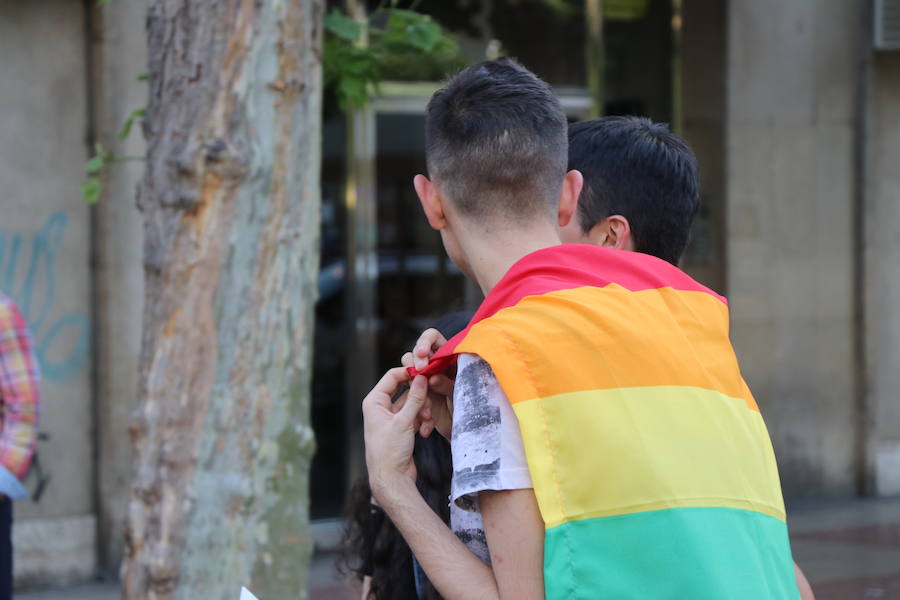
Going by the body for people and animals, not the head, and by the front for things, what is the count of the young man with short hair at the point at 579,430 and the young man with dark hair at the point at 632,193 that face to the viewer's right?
0

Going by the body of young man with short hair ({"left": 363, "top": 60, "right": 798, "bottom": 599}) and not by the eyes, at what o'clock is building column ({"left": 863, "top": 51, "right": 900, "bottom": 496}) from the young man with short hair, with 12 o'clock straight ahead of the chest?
The building column is roughly at 2 o'clock from the young man with short hair.

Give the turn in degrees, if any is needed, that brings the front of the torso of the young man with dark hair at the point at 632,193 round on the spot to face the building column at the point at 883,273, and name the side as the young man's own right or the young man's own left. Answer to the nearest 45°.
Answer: approximately 45° to the young man's own right

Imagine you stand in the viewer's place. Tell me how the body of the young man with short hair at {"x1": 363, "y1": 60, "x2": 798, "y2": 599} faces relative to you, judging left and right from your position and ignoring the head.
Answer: facing away from the viewer and to the left of the viewer

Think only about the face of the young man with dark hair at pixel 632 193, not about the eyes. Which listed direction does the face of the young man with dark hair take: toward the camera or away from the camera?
away from the camera

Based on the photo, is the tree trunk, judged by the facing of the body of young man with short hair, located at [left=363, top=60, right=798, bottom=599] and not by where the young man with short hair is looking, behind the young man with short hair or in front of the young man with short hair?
in front

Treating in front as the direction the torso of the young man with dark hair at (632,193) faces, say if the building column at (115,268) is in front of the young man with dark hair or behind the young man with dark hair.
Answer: in front

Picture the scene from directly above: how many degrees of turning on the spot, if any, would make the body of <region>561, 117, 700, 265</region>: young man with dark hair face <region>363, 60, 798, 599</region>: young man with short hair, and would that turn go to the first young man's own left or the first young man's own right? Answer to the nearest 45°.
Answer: approximately 135° to the first young man's own left

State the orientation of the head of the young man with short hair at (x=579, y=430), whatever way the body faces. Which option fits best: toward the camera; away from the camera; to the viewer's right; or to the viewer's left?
away from the camera

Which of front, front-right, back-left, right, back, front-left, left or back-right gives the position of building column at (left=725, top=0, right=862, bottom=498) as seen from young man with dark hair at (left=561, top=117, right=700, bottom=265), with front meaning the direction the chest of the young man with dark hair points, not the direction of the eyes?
front-right

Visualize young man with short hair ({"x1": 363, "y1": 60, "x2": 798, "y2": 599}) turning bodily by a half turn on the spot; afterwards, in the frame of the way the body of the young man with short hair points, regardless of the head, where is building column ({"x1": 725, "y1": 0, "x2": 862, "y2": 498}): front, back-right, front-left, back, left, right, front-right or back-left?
back-left

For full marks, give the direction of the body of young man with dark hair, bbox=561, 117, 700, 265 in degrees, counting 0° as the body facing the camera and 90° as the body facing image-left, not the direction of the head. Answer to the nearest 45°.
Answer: approximately 135°
